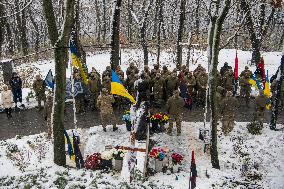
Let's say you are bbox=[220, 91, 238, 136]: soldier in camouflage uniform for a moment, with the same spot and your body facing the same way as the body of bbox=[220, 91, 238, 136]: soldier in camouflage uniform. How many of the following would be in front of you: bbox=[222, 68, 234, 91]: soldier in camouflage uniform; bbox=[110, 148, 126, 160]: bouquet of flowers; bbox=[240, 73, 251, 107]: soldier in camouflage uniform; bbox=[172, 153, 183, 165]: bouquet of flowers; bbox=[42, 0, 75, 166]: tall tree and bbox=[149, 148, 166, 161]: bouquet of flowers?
2

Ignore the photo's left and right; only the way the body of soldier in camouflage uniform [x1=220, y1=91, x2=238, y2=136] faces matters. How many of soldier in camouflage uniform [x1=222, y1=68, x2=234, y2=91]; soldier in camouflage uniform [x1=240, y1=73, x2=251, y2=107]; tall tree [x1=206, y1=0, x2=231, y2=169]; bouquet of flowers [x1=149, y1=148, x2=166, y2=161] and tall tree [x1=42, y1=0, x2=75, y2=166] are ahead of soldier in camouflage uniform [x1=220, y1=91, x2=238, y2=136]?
2

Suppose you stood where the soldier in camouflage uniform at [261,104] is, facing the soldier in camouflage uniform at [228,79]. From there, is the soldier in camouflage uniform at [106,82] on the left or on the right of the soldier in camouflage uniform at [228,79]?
left

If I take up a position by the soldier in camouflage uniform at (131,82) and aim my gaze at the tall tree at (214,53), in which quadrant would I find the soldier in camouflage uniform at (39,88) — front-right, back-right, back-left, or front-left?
back-right
